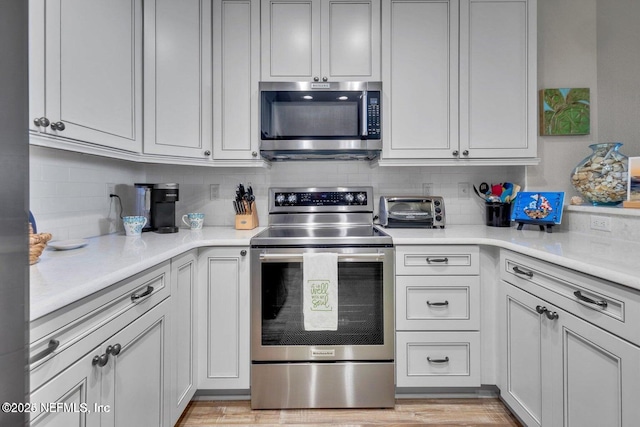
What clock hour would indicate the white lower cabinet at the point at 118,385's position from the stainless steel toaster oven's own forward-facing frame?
The white lower cabinet is roughly at 1 o'clock from the stainless steel toaster oven.

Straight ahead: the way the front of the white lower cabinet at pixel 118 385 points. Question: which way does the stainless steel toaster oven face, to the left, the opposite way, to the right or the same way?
to the right

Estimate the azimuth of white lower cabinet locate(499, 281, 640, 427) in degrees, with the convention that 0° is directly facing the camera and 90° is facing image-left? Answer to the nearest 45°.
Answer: approximately 45°

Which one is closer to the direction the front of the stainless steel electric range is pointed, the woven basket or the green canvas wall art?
the woven basket

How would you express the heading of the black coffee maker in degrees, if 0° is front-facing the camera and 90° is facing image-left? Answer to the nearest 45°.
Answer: approximately 315°

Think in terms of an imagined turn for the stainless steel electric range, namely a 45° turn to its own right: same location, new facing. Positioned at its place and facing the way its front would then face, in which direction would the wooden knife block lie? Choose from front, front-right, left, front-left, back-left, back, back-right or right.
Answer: right
